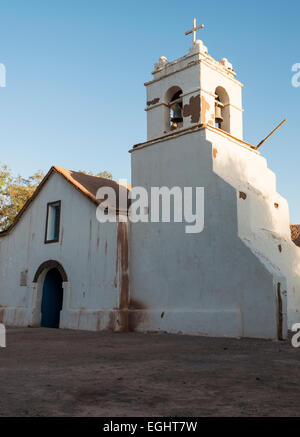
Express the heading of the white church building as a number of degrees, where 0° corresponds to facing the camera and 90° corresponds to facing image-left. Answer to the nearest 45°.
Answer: approximately 45°
